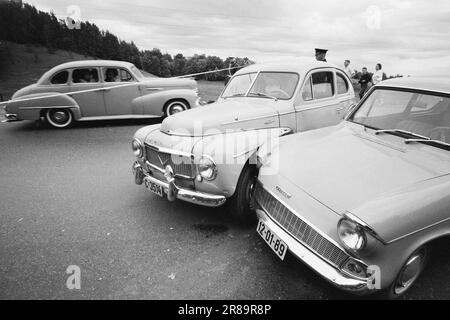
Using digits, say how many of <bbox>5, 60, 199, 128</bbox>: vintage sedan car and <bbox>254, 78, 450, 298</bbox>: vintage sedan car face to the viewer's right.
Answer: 1

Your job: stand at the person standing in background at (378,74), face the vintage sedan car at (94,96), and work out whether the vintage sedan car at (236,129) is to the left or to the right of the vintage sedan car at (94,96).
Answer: left

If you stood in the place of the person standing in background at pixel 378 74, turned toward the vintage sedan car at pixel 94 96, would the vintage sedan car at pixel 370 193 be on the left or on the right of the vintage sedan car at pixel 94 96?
left

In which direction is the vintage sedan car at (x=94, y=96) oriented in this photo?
to the viewer's right

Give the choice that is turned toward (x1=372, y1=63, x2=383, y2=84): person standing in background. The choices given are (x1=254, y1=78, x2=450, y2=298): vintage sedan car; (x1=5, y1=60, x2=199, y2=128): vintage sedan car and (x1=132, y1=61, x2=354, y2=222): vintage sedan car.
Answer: (x1=5, y1=60, x2=199, y2=128): vintage sedan car

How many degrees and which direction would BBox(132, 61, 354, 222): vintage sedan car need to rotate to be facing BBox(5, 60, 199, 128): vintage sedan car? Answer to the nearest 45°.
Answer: approximately 90° to its right

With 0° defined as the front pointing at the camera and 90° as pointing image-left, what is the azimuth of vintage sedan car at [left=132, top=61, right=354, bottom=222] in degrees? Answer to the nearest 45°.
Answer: approximately 45°
